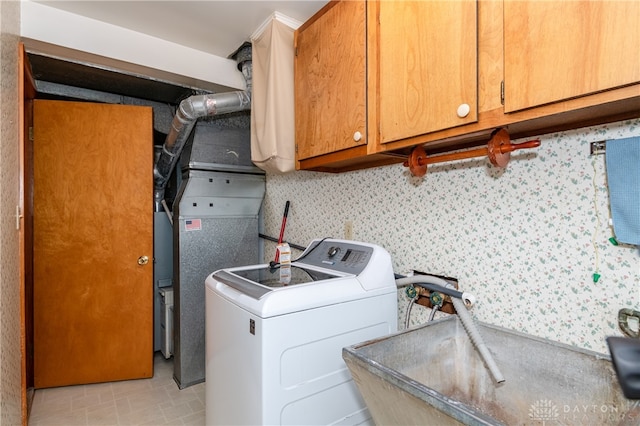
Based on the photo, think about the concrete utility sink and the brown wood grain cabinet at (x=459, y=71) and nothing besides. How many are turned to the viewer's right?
0

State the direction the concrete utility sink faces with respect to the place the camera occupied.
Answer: facing the viewer and to the left of the viewer

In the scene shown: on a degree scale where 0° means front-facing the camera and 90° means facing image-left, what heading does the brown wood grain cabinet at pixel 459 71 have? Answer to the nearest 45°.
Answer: approximately 45°

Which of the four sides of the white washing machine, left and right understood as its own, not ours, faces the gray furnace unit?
right

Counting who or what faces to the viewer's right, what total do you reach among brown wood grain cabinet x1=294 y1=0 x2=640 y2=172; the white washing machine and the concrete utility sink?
0

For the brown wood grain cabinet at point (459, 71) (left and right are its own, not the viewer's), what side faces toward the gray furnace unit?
right

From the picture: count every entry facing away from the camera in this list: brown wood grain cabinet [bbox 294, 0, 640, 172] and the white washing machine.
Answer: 0

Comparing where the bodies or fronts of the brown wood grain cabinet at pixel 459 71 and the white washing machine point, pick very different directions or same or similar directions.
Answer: same or similar directions

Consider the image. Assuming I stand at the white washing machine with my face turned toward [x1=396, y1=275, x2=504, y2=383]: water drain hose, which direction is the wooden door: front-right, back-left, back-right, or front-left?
back-left

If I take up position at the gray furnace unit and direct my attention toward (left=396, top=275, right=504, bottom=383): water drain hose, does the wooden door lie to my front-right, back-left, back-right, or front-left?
back-right

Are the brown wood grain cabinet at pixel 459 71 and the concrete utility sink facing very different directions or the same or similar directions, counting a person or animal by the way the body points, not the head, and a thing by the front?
same or similar directions
